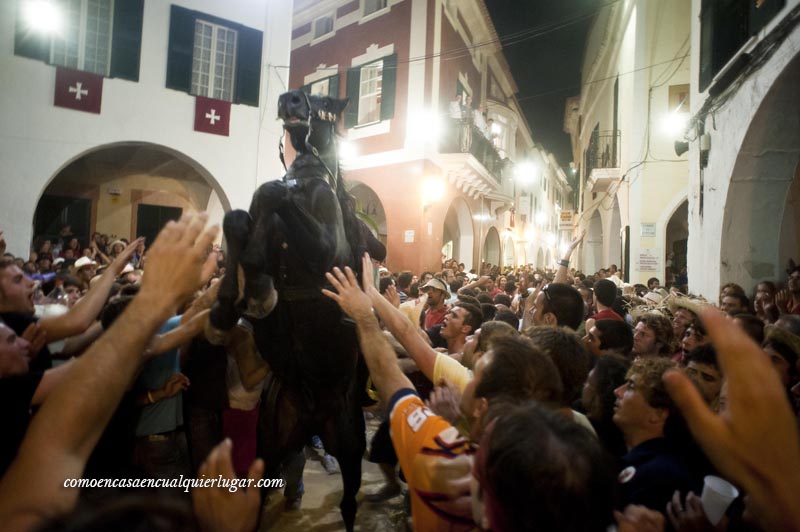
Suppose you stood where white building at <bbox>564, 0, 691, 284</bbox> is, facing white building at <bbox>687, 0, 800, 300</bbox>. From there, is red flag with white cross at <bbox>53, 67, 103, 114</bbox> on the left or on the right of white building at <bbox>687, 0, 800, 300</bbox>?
right

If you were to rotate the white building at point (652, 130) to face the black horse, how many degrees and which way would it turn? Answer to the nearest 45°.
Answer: approximately 45° to its left

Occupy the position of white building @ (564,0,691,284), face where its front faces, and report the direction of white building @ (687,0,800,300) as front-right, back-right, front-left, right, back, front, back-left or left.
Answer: front-left

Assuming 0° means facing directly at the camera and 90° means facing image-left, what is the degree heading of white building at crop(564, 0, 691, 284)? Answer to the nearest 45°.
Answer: approximately 45°

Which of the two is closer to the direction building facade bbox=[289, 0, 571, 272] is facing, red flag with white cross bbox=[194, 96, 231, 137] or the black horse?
the black horse

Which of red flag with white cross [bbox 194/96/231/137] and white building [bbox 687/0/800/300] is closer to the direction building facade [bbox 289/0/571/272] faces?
the white building

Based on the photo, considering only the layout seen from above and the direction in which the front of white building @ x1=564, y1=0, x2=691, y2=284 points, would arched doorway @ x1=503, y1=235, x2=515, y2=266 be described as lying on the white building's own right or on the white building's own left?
on the white building's own right

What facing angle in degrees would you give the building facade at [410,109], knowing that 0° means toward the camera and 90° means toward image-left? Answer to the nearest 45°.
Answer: approximately 315°

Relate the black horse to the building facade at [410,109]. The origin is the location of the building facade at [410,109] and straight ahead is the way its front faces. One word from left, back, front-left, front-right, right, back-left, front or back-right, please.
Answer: front-right
